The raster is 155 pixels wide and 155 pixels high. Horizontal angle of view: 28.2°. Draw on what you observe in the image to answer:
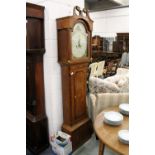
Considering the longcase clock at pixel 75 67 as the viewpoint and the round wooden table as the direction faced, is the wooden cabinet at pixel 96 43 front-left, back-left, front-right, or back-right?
back-left

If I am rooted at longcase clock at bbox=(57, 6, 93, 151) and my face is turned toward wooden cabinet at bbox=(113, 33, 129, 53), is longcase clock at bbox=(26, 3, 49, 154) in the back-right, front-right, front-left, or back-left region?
back-left

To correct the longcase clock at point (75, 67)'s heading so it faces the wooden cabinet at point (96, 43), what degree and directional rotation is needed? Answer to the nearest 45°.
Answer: approximately 135° to its left

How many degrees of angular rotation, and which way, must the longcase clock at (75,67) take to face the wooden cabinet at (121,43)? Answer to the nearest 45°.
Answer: approximately 135° to its left

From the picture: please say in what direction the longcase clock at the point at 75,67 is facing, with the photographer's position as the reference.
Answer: facing the viewer and to the right of the viewer

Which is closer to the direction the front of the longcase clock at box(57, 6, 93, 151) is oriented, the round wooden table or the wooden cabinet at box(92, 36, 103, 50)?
the round wooden table
